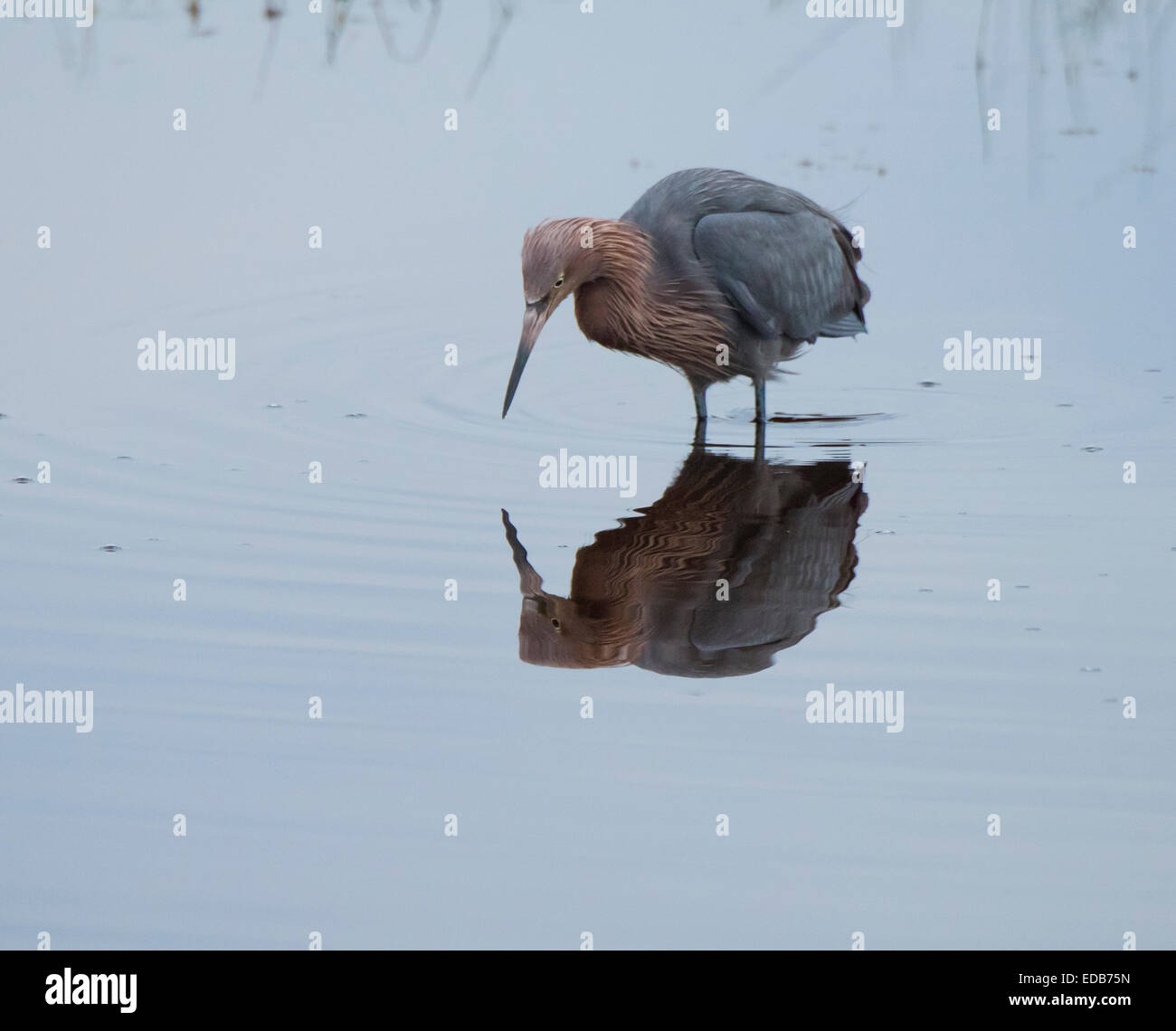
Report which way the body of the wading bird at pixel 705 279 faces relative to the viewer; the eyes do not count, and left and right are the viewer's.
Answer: facing the viewer and to the left of the viewer
